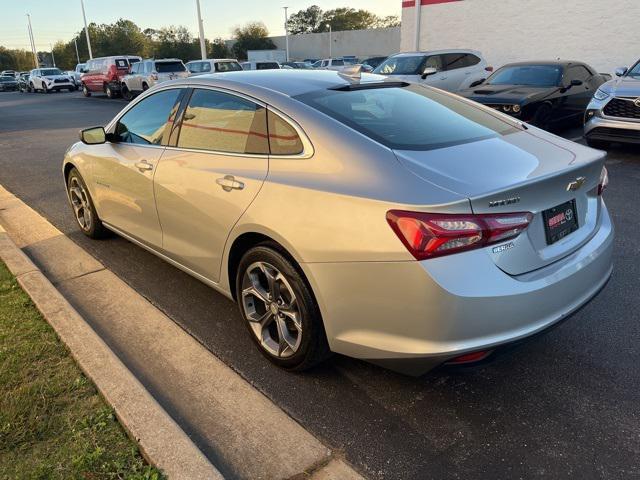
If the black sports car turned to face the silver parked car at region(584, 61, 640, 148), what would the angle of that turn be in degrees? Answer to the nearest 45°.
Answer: approximately 90° to its left

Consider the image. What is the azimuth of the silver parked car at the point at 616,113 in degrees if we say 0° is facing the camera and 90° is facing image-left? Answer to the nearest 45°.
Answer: approximately 45°

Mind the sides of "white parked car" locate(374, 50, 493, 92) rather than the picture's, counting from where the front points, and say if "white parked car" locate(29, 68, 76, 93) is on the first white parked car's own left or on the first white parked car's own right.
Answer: on the first white parked car's own right

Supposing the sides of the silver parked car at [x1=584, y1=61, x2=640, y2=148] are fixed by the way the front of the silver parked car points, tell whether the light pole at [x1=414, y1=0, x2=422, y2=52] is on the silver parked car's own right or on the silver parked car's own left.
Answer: on the silver parked car's own right

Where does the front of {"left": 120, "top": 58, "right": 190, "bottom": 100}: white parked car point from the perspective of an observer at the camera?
facing away from the viewer and to the left of the viewer

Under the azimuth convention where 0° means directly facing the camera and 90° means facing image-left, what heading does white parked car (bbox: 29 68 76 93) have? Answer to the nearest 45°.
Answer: approximately 315°

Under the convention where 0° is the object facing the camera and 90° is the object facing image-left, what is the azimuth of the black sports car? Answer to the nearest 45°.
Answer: approximately 45°

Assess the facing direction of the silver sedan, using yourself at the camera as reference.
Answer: facing away from the viewer and to the left of the viewer

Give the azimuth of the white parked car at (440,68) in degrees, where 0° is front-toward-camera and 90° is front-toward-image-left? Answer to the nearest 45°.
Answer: approximately 45°

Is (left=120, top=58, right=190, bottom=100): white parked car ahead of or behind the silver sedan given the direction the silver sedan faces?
ahead

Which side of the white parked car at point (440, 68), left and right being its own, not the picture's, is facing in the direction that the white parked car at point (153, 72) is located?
right

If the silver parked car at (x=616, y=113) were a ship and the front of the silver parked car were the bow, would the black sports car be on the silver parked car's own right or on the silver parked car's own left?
on the silver parked car's own right

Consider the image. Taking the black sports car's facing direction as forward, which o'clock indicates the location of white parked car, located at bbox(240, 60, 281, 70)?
The white parked car is roughly at 3 o'clock from the black sports car.
